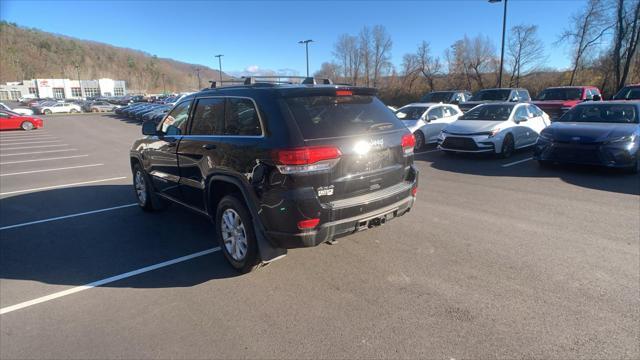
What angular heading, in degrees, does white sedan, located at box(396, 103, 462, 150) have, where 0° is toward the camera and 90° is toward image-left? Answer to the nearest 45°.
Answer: approximately 45°

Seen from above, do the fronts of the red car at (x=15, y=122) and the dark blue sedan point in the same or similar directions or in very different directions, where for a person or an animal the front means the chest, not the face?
very different directions

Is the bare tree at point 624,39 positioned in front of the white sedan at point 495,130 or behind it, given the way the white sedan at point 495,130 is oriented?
behind

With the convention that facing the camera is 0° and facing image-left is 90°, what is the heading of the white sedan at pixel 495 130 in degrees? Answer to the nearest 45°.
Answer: approximately 45°

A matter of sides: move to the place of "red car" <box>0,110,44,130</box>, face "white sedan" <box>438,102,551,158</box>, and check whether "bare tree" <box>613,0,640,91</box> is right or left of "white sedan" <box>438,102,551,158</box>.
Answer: left

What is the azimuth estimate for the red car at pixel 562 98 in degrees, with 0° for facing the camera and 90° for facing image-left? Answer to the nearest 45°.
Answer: approximately 45°

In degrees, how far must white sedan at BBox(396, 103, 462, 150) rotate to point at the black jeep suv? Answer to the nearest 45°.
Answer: approximately 45° to its left

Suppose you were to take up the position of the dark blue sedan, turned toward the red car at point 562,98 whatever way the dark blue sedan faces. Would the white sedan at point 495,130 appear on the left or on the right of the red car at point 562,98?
left

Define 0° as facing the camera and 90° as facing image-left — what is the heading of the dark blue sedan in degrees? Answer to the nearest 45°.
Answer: approximately 45°
